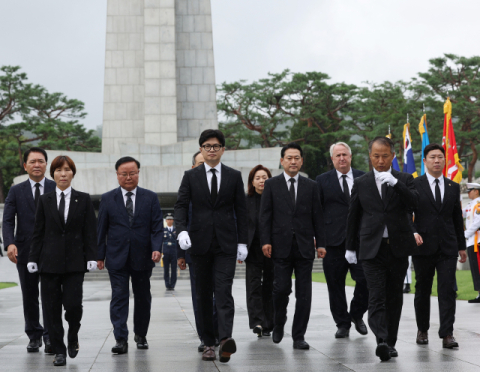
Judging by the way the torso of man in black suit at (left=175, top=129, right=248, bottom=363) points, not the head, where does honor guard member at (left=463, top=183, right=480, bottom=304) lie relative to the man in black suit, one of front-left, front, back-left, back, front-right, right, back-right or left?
back-left

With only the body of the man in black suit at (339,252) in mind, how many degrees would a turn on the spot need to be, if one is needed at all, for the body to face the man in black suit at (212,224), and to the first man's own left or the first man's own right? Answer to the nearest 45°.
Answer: approximately 45° to the first man's own right

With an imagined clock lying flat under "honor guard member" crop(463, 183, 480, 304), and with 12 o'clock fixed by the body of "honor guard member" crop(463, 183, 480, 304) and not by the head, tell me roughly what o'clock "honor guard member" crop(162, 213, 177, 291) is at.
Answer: "honor guard member" crop(162, 213, 177, 291) is roughly at 1 o'clock from "honor guard member" crop(463, 183, 480, 304).

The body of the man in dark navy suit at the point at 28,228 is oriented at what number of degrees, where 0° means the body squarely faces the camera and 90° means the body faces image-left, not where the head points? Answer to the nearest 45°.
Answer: approximately 0°

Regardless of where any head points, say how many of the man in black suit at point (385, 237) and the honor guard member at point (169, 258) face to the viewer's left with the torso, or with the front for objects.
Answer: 0

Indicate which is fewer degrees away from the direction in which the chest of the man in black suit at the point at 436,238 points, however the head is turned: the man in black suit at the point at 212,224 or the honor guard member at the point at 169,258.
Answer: the man in black suit

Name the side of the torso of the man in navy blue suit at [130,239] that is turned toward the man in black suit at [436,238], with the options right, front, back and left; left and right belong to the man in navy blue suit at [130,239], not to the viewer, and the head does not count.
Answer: left

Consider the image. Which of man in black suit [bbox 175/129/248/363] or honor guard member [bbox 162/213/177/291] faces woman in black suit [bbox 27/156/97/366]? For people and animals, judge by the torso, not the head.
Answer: the honor guard member

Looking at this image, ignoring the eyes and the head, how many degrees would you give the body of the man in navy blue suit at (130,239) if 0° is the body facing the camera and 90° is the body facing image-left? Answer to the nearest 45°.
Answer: approximately 0°

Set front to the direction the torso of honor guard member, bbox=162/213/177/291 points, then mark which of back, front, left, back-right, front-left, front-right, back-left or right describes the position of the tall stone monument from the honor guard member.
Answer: back

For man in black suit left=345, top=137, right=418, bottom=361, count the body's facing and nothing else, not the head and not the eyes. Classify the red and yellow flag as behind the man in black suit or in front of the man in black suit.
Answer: behind

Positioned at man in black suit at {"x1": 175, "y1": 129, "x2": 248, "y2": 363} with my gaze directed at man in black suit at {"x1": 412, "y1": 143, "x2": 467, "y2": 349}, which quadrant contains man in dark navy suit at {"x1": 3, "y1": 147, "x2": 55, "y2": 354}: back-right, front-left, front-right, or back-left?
back-left

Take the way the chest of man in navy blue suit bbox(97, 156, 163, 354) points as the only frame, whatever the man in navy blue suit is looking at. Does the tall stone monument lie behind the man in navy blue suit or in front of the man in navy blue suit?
behind
